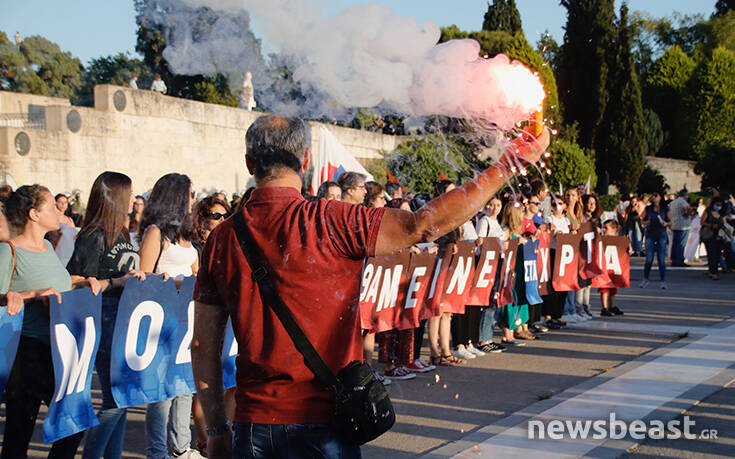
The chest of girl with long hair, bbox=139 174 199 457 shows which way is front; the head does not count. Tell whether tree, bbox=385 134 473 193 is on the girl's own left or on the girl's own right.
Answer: on the girl's own left

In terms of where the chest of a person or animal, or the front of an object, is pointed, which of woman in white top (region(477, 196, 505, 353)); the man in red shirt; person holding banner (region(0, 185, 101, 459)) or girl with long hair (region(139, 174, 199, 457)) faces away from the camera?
the man in red shirt

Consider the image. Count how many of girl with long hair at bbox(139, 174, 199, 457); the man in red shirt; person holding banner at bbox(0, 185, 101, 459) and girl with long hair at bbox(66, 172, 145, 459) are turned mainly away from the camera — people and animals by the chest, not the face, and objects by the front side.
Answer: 1

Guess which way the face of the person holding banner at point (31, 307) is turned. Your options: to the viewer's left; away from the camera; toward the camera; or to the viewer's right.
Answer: to the viewer's right

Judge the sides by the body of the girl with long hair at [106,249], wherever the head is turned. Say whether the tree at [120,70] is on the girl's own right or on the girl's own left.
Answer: on the girl's own left

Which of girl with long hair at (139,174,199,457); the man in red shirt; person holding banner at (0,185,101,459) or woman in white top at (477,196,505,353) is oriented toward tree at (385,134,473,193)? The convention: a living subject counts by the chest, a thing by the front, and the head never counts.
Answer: the man in red shirt

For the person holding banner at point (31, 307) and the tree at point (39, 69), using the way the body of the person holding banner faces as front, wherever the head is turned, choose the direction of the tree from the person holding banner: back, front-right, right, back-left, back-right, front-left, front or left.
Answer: back-left

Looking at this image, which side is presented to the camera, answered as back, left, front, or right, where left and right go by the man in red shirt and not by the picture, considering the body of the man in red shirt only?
back

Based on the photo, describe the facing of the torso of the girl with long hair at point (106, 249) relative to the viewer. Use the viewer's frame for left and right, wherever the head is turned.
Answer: facing the viewer and to the right of the viewer

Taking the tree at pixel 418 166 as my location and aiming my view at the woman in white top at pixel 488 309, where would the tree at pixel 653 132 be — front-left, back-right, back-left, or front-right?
back-left

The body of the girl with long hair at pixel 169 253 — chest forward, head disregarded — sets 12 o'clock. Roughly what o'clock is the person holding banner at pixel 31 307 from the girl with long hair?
The person holding banner is roughly at 3 o'clock from the girl with long hair.

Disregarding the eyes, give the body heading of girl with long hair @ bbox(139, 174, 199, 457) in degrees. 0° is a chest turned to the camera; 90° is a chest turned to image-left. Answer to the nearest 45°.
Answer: approximately 315°

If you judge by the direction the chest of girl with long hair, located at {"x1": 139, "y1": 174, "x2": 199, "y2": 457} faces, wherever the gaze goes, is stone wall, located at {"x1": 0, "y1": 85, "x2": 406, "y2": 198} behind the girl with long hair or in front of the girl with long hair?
behind

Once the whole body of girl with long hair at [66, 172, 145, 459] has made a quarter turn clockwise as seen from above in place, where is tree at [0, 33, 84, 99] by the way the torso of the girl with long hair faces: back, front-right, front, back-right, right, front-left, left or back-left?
back-right

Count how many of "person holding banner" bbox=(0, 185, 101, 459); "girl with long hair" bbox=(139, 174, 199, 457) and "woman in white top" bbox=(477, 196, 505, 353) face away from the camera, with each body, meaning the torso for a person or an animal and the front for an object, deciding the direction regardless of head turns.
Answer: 0

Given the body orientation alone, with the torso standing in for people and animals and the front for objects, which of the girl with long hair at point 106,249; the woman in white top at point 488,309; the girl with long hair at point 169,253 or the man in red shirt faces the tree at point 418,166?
the man in red shirt

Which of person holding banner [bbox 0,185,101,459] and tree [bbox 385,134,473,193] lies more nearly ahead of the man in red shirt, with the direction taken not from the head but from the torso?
the tree

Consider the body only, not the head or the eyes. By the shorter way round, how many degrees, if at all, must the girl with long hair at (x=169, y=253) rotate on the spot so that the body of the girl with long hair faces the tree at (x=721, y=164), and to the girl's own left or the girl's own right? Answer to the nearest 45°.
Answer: approximately 90° to the girl's own left

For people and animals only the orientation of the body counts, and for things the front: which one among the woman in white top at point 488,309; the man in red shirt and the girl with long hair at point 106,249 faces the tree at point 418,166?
the man in red shirt

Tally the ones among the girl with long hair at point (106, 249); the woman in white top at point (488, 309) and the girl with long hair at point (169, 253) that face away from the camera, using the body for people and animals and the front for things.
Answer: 0
